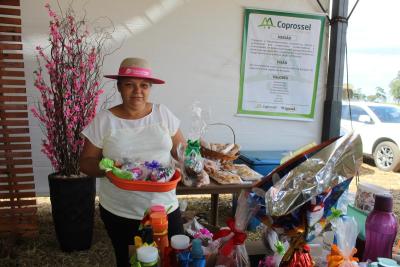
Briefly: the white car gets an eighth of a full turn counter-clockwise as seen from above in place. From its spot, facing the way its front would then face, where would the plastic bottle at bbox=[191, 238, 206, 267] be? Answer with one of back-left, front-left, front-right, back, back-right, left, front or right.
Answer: right

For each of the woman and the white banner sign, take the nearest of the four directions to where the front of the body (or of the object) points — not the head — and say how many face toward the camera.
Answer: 2

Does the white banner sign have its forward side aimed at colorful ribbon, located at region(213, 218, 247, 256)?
yes

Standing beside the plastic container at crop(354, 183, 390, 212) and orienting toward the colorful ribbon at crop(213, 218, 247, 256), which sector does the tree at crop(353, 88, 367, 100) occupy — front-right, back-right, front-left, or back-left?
back-right

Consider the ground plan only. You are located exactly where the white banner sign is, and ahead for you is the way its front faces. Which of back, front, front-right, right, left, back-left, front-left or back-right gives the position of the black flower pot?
front-right

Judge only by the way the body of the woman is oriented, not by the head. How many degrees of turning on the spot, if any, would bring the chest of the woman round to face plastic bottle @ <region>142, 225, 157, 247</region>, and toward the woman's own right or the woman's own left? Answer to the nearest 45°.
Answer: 0° — they already face it

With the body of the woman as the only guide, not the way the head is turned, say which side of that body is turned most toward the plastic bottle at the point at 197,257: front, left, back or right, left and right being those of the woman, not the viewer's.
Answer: front

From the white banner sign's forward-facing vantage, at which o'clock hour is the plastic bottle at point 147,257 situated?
The plastic bottle is roughly at 12 o'clock from the white banner sign.

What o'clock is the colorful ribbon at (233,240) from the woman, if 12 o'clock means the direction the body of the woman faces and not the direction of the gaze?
The colorful ribbon is roughly at 11 o'clock from the woman.

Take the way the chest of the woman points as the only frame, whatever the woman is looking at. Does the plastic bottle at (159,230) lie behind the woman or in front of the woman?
in front

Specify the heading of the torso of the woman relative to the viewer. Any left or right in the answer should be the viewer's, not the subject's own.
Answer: facing the viewer

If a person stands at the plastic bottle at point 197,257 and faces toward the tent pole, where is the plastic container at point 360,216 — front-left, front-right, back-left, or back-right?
front-right
